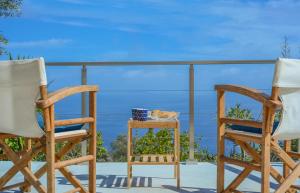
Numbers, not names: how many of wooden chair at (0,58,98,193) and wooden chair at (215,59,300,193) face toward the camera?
0

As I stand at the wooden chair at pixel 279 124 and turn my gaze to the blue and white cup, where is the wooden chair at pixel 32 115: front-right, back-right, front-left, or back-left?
front-left

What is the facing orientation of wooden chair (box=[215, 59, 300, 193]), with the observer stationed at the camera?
facing away from the viewer and to the left of the viewer

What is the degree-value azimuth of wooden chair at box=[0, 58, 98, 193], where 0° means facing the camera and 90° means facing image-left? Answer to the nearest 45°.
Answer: approximately 225°

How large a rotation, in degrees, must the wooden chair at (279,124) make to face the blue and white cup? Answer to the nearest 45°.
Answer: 0° — it already faces it

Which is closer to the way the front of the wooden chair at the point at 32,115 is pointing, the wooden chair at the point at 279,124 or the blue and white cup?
the blue and white cup

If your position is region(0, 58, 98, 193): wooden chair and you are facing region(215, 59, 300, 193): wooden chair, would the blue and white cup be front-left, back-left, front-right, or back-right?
front-left

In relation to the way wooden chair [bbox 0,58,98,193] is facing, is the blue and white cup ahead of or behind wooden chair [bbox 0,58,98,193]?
ahead

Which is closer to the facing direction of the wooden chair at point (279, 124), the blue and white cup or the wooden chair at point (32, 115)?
the blue and white cup

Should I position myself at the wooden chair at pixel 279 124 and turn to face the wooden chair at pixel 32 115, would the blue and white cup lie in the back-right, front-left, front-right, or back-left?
front-right
